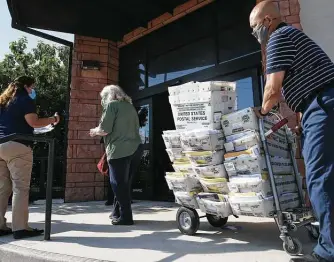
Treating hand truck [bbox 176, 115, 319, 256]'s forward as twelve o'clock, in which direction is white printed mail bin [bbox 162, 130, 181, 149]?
The white printed mail bin is roughly at 11 o'clock from the hand truck.

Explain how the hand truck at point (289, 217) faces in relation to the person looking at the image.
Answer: facing away from the viewer and to the left of the viewer

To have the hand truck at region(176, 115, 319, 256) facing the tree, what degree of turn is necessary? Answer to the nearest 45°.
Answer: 0° — it already faces it
